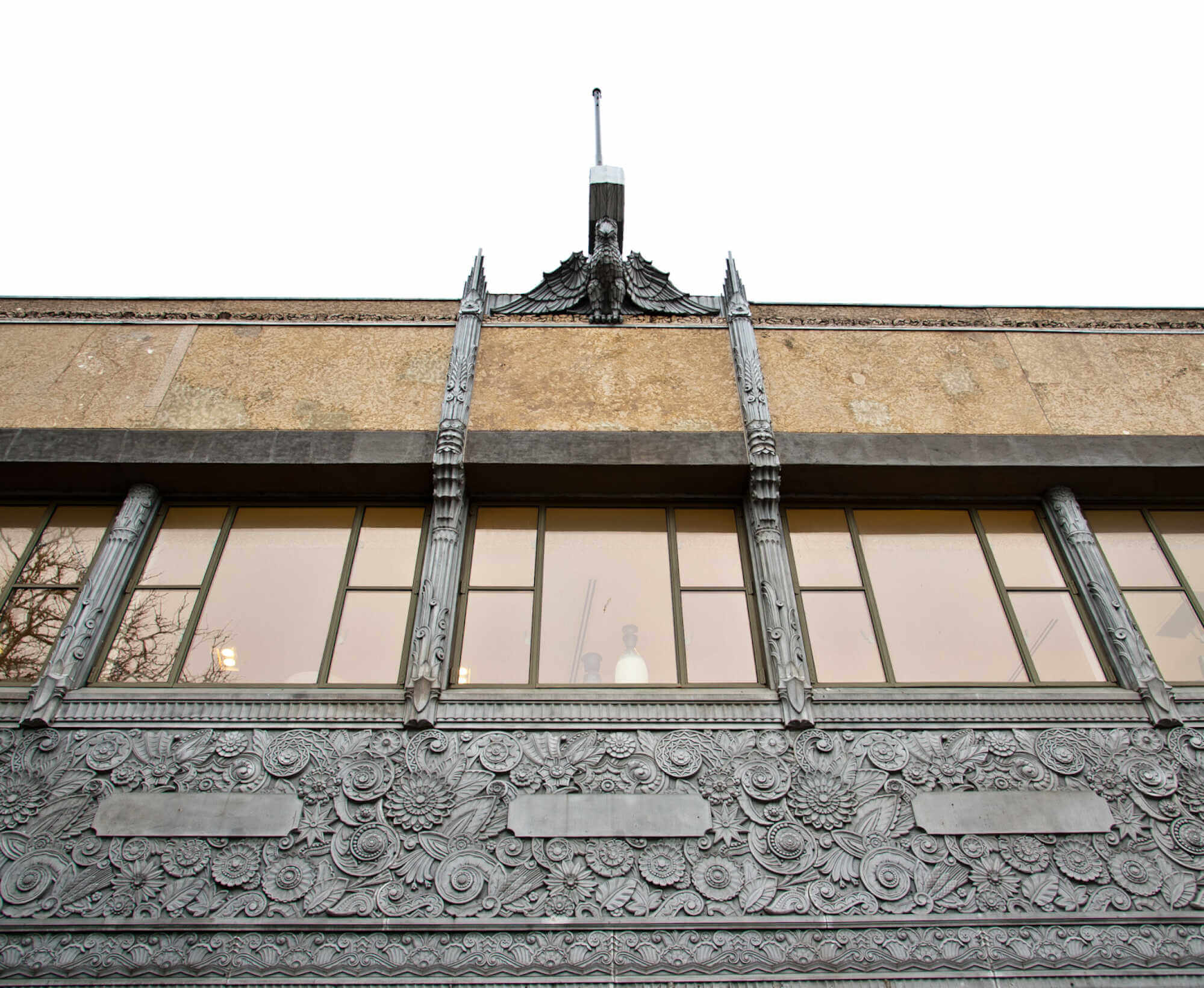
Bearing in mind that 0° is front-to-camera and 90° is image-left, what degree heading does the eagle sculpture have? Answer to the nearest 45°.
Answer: approximately 0°
